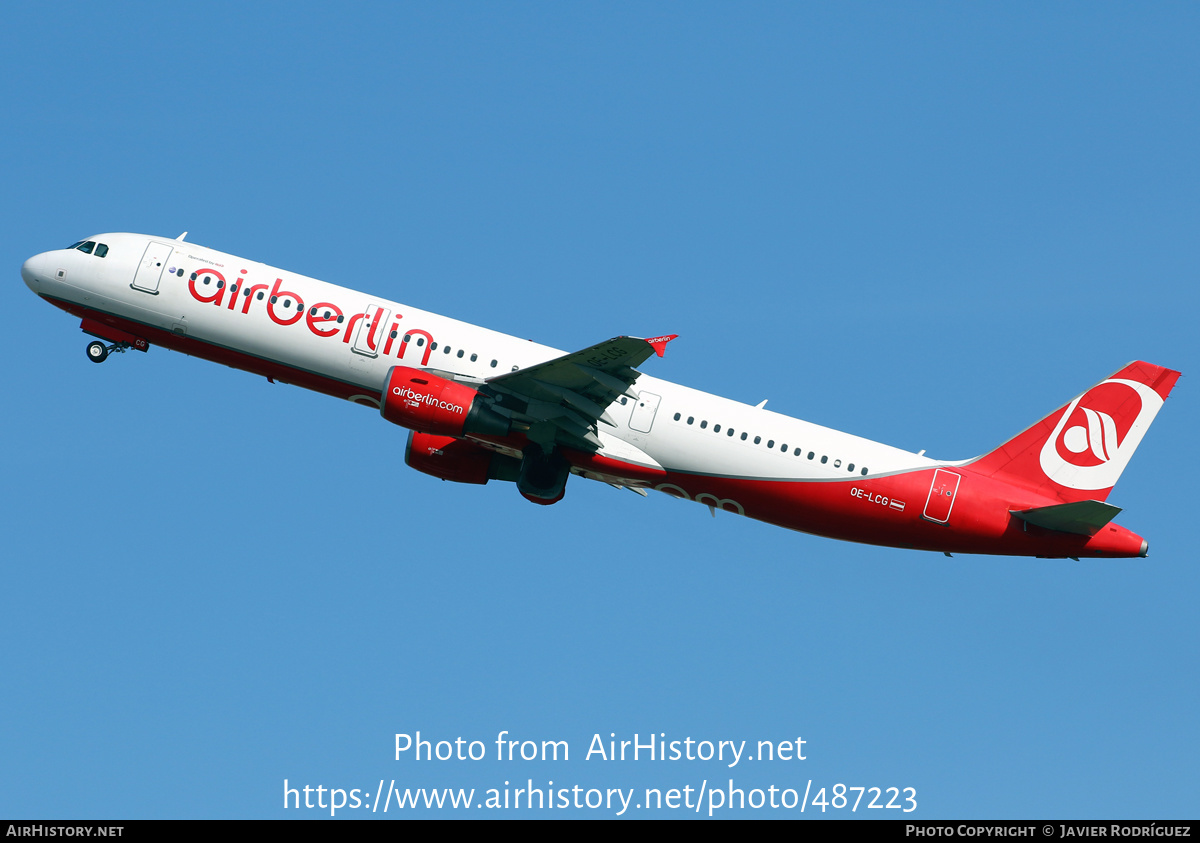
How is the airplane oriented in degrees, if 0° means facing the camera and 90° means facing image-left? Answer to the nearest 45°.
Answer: approximately 90°
